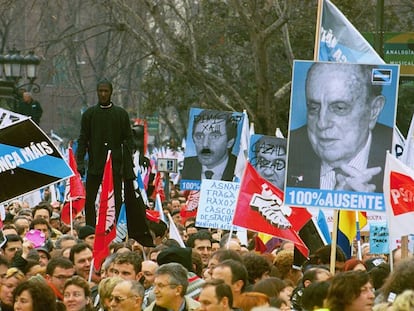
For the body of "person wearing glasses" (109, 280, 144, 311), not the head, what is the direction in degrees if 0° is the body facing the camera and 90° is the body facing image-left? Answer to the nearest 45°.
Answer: approximately 45°

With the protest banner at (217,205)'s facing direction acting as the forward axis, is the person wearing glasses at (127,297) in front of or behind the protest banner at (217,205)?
in front

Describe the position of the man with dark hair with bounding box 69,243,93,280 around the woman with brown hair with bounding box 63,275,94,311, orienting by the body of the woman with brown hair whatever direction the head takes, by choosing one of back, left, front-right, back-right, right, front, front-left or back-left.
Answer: back-right
